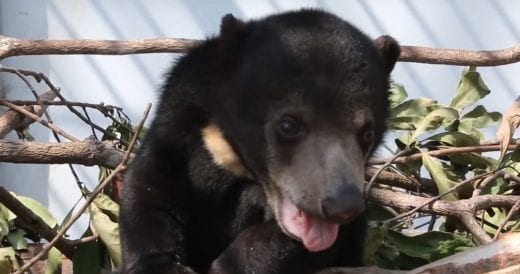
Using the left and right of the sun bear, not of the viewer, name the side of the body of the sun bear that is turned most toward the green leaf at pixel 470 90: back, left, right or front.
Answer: left

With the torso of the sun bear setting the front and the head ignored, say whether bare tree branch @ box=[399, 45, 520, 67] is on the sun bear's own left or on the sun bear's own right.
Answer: on the sun bear's own left

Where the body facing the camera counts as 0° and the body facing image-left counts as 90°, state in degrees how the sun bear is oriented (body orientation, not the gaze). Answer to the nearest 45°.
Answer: approximately 315°
